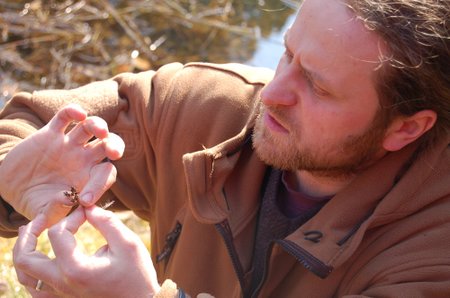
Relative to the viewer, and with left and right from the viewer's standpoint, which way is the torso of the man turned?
facing the viewer and to the left of the viewer
